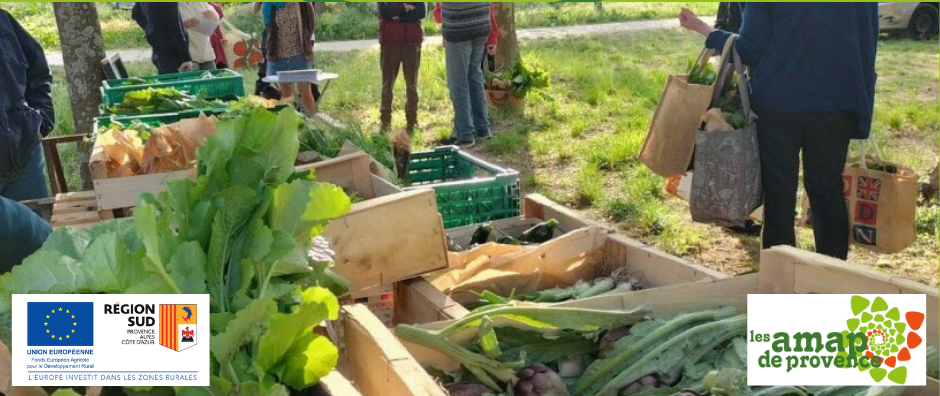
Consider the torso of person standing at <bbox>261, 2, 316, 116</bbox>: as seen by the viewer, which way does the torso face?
toward the camera

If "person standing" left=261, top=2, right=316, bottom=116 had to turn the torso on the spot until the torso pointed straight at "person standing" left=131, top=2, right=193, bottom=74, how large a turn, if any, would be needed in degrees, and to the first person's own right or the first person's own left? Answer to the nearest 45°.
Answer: approximately 90° to the first person's own right

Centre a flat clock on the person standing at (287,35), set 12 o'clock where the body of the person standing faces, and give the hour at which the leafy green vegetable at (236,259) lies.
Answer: The leafy green vegetable is roughly at 12 o'clock from the person standing.

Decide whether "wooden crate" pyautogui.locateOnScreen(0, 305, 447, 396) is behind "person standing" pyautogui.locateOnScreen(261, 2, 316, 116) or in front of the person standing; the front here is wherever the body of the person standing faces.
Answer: in front

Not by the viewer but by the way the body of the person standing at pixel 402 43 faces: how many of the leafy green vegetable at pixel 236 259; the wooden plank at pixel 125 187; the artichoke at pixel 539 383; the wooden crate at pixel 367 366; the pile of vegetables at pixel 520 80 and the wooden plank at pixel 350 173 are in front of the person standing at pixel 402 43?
5

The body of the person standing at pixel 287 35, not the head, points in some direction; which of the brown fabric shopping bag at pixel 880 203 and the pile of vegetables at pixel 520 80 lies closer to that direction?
the brown fabric shopping bag

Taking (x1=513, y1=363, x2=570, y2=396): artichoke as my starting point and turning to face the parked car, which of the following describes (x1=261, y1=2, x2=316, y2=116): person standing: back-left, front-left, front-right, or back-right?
front-left

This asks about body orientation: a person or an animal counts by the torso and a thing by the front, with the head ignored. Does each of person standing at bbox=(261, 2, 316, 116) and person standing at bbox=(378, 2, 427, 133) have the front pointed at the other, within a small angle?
no

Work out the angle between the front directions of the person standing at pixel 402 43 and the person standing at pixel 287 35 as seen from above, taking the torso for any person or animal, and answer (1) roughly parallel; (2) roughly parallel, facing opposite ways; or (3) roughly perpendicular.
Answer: roughly parallel

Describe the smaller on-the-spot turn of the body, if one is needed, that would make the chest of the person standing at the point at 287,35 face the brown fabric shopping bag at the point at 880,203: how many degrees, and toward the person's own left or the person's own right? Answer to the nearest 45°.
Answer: approximately 45° to the person's own left

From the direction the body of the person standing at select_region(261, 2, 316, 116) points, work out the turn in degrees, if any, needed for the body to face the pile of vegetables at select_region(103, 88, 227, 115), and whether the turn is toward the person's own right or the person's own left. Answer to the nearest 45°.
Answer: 0° — they already face it

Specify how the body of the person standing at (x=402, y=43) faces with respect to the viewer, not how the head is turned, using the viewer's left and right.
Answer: facing the viewer

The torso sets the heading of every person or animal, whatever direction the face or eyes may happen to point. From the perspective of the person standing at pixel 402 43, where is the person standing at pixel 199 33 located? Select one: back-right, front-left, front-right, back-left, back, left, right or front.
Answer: right

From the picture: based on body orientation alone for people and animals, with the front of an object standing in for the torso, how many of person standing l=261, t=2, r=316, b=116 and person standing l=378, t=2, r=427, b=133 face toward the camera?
2

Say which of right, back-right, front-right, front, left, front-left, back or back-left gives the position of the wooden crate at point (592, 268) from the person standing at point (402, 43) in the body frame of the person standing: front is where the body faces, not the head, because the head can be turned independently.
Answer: front

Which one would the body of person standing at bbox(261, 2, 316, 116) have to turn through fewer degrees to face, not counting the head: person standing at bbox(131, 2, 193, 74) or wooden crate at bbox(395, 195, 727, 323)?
the wooden crate

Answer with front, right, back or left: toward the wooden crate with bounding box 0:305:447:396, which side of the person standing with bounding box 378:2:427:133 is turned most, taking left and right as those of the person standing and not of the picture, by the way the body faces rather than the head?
front

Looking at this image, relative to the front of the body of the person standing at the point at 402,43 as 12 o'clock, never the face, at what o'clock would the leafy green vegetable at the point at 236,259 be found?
The leafy green vegetable is roughly at 12 o'clock from the person standing.

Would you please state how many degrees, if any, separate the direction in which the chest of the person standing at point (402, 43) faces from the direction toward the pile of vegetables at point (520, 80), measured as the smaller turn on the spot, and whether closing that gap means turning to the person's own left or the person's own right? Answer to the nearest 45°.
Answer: approximately 135° to the person's own left
